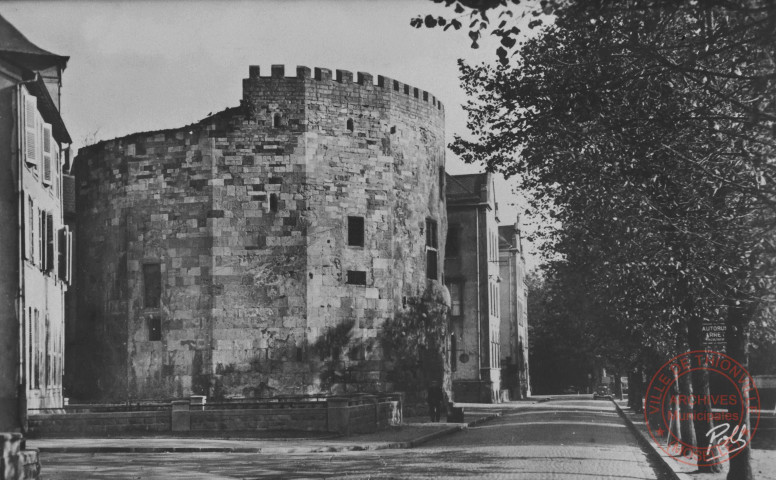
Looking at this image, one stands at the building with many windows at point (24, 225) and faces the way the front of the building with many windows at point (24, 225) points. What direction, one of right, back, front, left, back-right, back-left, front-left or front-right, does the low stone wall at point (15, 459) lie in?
right

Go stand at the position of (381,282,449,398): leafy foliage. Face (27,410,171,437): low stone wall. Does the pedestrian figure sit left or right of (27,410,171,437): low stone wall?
left

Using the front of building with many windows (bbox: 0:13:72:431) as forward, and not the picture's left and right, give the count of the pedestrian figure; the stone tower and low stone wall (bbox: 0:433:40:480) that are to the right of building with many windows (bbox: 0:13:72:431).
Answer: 1

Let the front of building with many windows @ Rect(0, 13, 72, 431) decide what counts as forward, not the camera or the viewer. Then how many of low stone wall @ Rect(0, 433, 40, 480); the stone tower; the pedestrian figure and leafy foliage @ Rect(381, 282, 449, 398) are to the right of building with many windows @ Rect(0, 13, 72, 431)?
1

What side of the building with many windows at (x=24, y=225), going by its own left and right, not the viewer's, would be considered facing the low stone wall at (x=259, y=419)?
front

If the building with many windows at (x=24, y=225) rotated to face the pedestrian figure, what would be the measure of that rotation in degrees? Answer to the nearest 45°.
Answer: approximately 45° to its left

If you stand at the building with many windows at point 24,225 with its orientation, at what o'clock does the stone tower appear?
The stone tower is roughly at 10 o'clock from the building with many windows.

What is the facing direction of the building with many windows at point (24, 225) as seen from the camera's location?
facing to the right of the viewer

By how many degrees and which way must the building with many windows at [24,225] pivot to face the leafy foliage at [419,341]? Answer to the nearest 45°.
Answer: approximately 45° to its left
